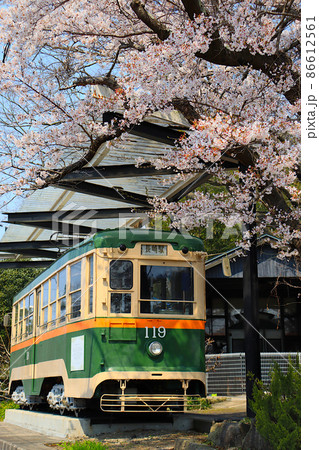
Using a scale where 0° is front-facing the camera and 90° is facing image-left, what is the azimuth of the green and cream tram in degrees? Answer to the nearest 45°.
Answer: approximately 315°
